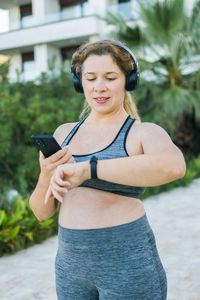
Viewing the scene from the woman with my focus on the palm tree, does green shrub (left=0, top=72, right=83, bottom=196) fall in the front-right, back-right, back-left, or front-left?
front-left

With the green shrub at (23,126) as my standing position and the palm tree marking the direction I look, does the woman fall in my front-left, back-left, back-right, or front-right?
back-right

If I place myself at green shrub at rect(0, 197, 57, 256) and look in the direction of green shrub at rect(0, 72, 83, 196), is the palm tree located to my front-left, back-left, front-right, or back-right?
front-right

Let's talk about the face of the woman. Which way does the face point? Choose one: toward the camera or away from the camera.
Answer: toward the camera

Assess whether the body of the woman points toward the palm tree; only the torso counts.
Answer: no

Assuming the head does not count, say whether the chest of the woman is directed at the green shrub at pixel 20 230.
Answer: no

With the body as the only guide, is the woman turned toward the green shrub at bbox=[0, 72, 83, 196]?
no

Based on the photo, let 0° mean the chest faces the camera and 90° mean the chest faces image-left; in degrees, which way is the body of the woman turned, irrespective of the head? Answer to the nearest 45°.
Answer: approximately 45°
